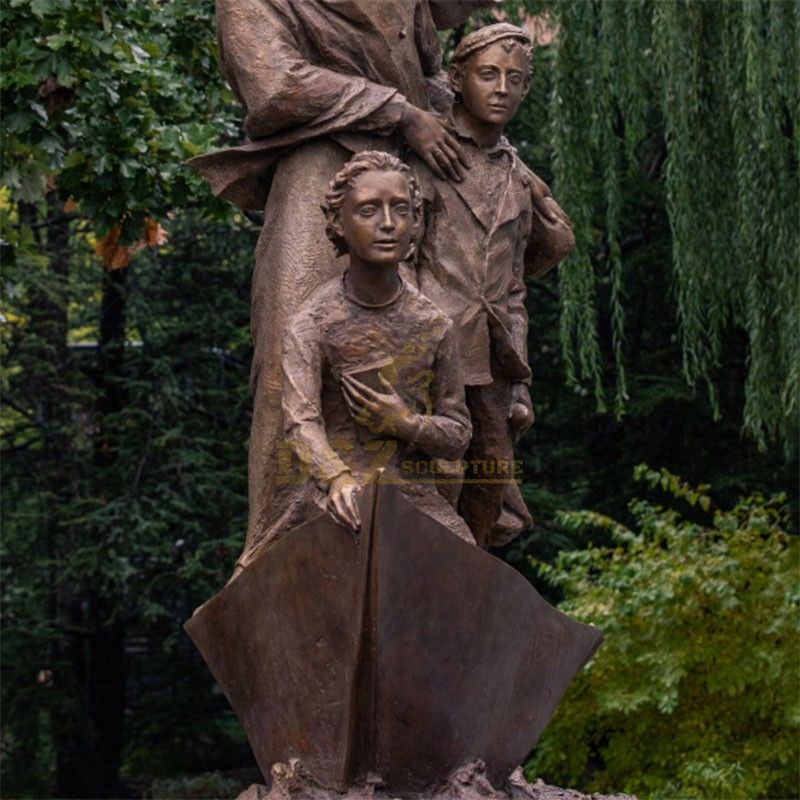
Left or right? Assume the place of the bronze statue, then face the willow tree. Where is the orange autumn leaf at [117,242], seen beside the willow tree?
left

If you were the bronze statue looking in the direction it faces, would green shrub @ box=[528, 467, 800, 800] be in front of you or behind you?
behind

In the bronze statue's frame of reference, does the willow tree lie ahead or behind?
behind

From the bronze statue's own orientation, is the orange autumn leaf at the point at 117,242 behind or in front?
behind

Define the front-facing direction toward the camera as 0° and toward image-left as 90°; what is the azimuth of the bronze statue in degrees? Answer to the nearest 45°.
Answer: approximately 0°

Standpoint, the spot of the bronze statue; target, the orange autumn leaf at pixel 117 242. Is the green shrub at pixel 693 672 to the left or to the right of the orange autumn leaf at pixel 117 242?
right
